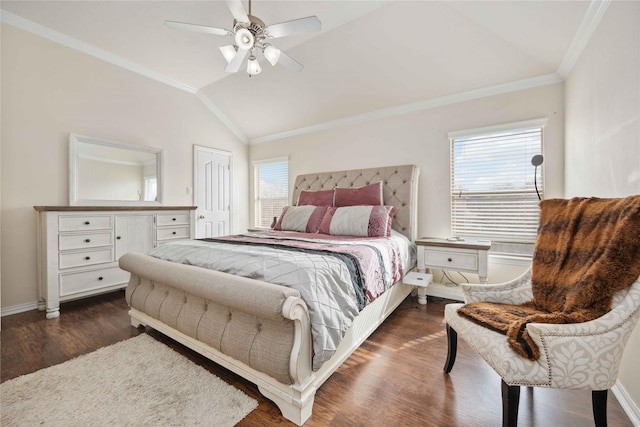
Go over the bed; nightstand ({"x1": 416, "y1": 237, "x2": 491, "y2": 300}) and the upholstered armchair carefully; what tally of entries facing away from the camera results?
0

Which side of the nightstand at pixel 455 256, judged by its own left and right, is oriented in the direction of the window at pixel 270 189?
right

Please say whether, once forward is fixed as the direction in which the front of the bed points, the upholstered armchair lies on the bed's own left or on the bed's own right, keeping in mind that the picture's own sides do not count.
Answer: on the bed's own left

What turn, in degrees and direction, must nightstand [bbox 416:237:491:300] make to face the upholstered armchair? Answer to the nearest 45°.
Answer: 0° — it already faces it

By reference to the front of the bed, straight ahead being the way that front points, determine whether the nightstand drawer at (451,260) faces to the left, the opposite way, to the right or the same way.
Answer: the same way

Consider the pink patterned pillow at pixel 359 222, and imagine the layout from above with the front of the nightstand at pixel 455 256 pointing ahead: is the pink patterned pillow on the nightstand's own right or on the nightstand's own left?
on the nightstand's own right

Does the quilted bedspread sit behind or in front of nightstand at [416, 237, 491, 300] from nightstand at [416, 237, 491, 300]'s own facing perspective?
in front

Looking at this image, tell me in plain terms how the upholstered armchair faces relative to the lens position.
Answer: facing the viewer and to the left of the viewer

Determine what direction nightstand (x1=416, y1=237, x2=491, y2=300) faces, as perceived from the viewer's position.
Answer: facing the viewer

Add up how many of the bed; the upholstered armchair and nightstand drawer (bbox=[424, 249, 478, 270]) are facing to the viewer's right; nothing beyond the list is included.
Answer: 0

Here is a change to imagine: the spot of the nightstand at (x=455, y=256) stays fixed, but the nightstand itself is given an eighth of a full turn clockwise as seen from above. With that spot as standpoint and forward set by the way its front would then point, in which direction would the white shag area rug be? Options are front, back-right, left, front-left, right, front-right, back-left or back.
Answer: front

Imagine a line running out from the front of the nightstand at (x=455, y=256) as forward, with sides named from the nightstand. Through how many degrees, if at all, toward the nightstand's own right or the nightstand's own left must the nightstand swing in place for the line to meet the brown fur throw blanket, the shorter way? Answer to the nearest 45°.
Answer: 0° — it already faces it

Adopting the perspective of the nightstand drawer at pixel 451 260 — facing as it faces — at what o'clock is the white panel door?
The white panel door is roughly at 3 o'clock from the nightstand drawer.

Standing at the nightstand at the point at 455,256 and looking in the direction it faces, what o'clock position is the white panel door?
The white panel door is roughly at 3 o'clock from the nightstand.

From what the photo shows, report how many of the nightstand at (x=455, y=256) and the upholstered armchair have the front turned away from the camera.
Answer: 0

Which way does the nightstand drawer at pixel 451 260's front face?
toward the camera

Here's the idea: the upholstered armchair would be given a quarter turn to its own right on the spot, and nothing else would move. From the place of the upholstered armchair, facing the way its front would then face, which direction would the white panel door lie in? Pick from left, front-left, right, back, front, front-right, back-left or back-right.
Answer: front-left
